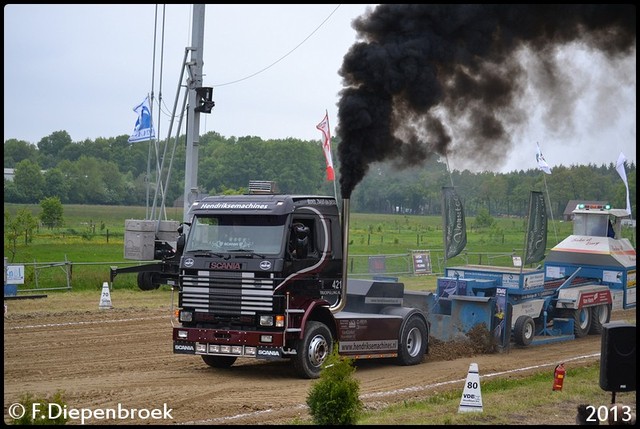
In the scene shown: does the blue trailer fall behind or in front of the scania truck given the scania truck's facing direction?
behind

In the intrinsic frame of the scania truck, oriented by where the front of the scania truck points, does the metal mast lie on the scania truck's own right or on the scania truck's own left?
on the scania truck's own right

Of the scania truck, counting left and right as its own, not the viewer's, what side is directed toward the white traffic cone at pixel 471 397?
left

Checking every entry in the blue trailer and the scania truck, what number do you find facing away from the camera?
0

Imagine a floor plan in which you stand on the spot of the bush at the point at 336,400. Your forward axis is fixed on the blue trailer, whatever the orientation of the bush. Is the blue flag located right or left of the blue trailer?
left

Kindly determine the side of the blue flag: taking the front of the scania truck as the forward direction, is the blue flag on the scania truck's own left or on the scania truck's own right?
on the scania truck's own right

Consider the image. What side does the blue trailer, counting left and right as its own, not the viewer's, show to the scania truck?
front

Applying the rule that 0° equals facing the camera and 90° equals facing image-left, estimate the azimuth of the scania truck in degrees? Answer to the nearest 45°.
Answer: approximately 45°

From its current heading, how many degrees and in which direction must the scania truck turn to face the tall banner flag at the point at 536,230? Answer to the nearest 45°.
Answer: approximately 180°

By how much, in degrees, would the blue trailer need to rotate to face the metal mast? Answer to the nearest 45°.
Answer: approximately 45° to its right

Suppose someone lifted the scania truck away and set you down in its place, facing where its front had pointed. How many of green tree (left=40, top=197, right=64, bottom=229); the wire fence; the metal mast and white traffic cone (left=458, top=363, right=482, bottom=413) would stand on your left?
1
